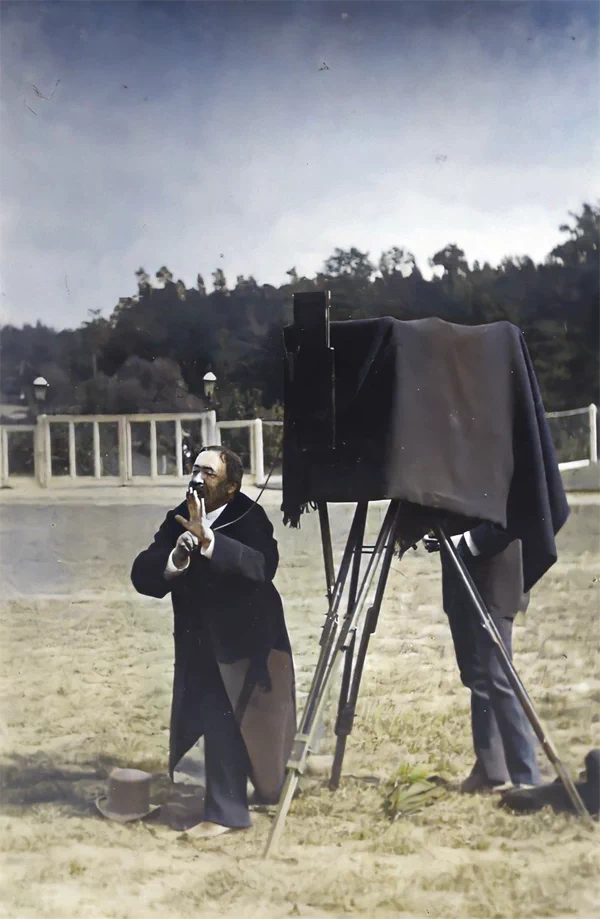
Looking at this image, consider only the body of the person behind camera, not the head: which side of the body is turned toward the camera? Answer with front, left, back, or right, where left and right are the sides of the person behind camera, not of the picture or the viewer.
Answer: left

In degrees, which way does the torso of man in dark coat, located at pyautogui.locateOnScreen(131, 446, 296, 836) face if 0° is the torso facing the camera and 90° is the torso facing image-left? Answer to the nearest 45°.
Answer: approximately 45°

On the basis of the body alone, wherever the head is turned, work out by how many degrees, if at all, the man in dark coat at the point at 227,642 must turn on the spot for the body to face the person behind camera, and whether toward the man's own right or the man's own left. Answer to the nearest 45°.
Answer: approximately 135° to the man's own left

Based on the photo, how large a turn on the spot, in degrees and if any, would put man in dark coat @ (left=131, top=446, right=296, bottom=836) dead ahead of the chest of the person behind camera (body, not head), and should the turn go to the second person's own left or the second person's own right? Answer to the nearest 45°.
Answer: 0° — they already face them
